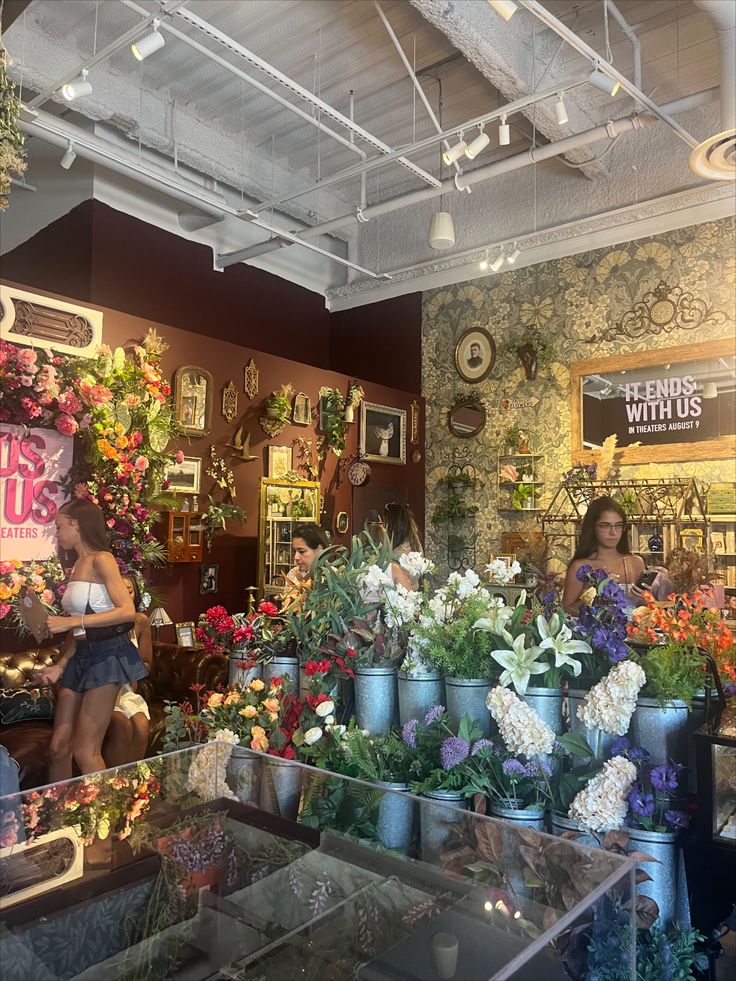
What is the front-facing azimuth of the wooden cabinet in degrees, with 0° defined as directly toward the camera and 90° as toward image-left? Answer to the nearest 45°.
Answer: approximately 315°

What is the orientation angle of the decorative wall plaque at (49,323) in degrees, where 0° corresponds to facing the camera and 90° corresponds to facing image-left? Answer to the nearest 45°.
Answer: approximately 315°

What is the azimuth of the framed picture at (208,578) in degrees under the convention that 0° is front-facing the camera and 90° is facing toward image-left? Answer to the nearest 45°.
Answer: approximately 315°

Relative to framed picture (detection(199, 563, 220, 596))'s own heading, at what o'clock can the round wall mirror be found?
The round wall mirror is roughly at 10 o'clock from the framed picture.

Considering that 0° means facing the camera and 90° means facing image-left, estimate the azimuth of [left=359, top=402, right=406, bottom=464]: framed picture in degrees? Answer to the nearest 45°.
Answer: approximately 315°

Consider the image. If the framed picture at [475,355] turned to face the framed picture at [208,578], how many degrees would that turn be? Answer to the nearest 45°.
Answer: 0° — it already faces it

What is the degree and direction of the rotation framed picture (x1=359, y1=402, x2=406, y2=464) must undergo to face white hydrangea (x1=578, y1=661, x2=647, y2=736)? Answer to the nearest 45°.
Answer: approximately 45° to its right

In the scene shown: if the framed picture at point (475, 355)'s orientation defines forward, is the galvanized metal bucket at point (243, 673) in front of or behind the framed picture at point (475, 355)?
in front

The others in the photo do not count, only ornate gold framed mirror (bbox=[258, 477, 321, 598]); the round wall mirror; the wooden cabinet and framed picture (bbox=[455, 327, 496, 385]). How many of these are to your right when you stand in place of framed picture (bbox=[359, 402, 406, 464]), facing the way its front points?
2
